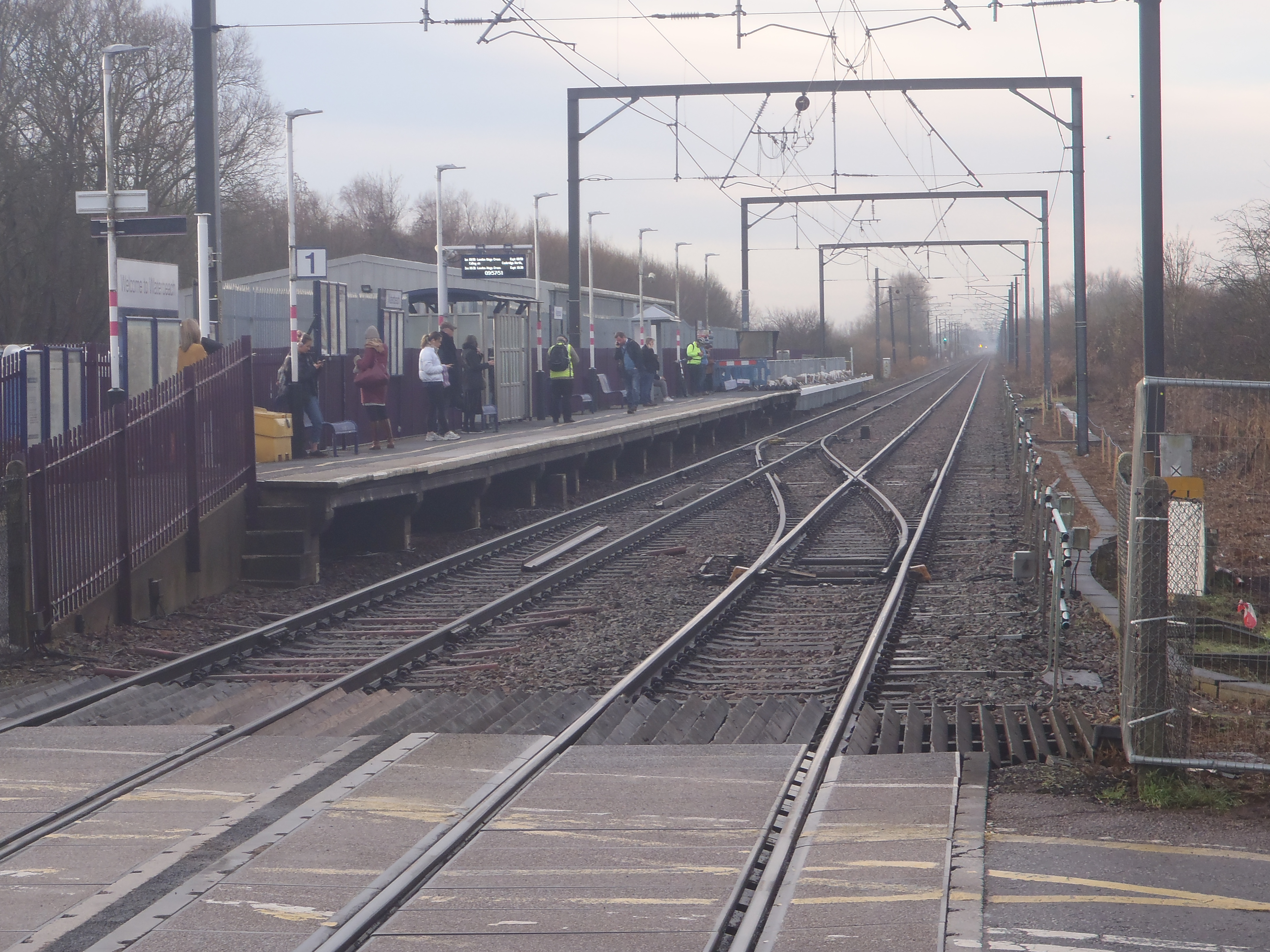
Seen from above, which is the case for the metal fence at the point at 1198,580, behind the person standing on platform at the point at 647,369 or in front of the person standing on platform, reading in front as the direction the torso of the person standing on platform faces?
in front

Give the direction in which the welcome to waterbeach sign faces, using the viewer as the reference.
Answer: facing the viewer and to the right of the viewer

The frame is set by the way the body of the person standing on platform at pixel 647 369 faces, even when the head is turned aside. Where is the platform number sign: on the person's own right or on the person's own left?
on the person's own right

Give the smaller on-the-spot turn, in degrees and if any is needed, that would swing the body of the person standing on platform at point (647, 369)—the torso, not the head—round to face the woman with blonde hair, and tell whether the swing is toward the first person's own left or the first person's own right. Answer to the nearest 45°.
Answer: approximately 45° to the first person's own right
